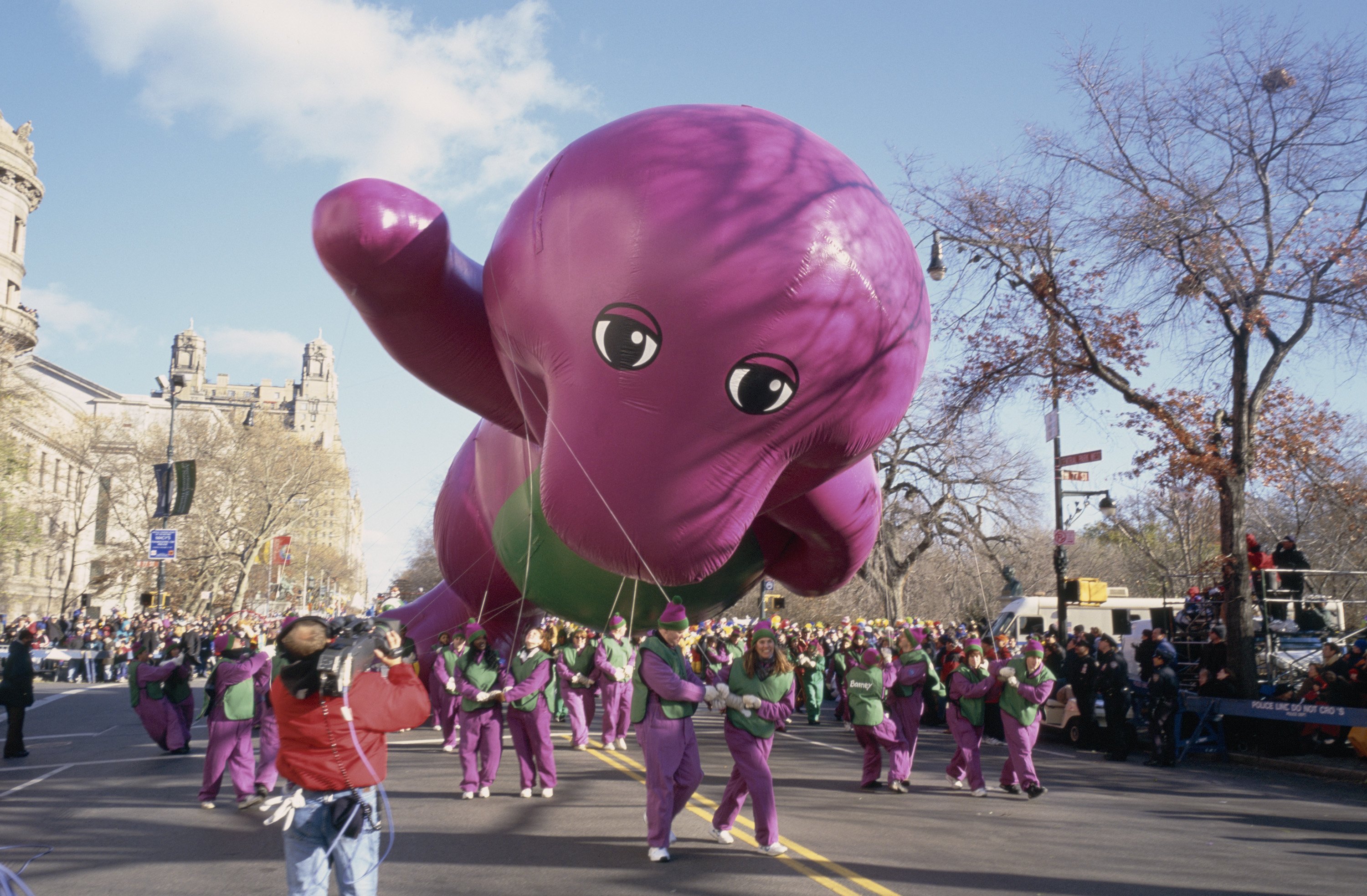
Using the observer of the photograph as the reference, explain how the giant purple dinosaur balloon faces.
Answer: facing the viewer

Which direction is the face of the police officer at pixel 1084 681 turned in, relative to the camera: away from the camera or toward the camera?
toward the camera

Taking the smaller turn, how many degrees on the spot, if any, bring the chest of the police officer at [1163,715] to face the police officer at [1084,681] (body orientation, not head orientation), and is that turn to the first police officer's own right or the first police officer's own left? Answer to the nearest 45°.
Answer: approximately 45° to the first police officer's own right

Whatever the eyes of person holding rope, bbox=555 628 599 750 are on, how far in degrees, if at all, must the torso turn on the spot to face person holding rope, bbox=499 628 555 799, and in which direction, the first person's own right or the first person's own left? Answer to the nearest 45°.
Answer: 0° — they already face them

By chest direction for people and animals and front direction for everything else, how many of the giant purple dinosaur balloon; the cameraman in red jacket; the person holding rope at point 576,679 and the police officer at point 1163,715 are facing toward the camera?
2

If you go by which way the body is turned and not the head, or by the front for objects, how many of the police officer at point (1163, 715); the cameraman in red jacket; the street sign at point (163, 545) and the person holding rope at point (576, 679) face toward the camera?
2

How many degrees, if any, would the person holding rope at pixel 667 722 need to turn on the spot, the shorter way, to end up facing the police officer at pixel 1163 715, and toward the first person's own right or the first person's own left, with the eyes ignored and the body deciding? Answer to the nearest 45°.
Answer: approximately 90° to the first person's own left

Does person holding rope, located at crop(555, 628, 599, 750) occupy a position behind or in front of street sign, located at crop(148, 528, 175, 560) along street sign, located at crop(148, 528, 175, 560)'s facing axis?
in front

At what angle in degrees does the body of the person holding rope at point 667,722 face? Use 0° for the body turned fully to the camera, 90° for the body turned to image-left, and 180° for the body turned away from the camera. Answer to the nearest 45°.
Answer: approximately 315°

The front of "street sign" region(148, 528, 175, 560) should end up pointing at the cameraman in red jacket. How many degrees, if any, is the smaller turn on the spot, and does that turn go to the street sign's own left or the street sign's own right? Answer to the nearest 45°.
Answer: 0° — it already faces them

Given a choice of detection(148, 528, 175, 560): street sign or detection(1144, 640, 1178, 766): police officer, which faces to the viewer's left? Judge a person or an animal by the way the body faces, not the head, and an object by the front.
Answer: the police officer

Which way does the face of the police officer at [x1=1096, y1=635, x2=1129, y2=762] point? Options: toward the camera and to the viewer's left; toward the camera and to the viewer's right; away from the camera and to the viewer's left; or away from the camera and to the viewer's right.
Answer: toward the camera and to the viewer's left

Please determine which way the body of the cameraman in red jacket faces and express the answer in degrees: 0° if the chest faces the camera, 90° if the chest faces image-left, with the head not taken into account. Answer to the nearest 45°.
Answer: approximately 180°

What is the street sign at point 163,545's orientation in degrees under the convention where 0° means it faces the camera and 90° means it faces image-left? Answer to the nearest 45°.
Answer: approximately 0°

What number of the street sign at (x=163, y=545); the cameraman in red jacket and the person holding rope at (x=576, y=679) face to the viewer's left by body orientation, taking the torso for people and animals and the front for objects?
0

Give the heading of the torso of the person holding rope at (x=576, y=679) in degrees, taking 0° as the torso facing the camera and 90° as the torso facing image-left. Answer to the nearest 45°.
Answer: approximately 0°

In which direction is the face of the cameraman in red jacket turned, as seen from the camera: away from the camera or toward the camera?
away from the camera

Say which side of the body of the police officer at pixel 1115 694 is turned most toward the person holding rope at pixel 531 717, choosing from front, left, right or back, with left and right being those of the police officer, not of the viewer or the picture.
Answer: front

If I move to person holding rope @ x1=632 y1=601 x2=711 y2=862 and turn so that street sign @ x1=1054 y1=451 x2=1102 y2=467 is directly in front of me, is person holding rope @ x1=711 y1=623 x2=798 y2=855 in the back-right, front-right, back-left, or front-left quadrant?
front-right

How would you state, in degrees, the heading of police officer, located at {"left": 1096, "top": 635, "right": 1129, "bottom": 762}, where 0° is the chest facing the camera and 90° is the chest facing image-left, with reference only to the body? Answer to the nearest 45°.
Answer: approximately 45°
